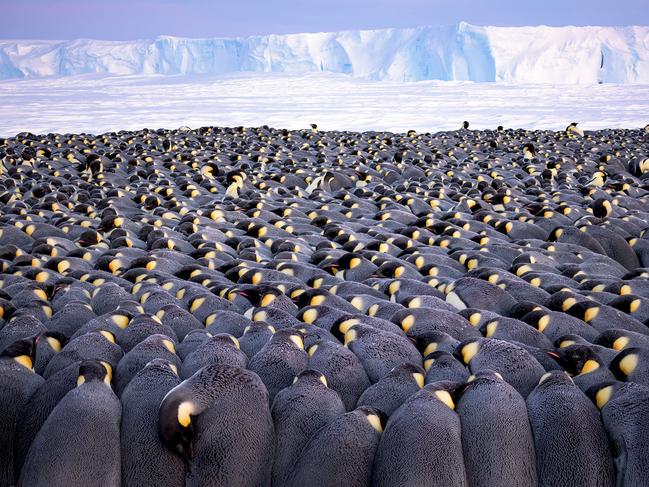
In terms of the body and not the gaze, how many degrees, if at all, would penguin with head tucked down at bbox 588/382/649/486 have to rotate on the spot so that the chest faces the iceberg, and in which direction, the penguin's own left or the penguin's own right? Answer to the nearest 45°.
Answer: approximately 45° to the penguin's own right

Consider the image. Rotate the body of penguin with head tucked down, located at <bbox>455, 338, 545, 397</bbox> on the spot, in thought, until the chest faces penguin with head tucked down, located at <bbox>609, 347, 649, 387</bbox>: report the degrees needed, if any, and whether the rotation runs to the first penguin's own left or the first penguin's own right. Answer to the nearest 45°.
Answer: approximately 135° to the first penguin's own right

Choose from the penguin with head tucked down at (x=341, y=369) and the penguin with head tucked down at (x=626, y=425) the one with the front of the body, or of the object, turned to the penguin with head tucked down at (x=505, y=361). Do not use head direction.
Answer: the penguin with head tucked down at (x=626, y=425)

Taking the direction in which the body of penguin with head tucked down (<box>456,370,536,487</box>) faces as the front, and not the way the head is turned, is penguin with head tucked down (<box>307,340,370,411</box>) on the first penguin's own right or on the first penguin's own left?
on the first penguin's own left

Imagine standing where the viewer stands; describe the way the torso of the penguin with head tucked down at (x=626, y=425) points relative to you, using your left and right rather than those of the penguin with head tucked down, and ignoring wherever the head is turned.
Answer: facing away from the viewer and to the left of the viewer
